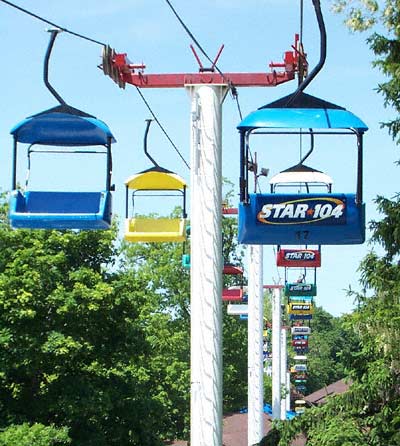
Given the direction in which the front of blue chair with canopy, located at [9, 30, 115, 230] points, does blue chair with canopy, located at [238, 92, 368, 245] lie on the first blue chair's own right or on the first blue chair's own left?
on the first blue chair's own left

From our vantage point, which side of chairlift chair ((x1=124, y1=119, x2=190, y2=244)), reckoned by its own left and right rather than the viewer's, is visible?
front

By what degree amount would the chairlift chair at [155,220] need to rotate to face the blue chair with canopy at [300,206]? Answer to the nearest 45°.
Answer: approximately 45° to its left

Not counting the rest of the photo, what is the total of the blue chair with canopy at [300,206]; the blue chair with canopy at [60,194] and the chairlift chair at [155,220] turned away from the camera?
1

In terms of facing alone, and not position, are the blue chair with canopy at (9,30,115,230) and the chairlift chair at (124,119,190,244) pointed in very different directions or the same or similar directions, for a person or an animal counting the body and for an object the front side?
same or similar directions

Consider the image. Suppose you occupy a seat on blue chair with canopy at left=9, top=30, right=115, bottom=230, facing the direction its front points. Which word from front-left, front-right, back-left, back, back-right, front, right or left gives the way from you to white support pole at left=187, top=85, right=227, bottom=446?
left

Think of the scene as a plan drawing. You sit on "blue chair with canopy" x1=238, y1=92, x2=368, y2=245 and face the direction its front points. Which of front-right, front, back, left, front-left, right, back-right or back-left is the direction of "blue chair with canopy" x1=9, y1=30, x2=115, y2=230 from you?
left

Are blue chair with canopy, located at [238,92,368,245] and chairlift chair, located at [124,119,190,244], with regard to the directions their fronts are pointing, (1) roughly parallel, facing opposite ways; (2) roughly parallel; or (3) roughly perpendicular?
roughly parallel, facing opposite ways

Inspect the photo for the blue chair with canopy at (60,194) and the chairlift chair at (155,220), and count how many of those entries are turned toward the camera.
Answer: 2

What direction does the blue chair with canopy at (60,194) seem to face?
toward the camera

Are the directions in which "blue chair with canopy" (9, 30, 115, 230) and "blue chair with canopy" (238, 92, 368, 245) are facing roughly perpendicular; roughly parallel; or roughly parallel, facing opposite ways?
roughly parallel, facing opposite ways

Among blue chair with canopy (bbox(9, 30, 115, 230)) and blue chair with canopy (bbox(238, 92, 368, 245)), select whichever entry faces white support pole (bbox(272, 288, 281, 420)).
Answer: blue chair with canopy (bbox(238, 92, 368, 245))

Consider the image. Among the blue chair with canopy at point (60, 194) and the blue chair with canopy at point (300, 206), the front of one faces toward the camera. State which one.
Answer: the blue chair with canopy at point (60, 194)

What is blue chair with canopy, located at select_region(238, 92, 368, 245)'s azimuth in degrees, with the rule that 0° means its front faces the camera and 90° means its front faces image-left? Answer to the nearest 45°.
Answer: approximately 180°

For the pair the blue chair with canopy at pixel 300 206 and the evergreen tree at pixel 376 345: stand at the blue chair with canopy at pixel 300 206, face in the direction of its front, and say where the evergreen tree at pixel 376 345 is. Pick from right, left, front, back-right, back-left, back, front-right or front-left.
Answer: front

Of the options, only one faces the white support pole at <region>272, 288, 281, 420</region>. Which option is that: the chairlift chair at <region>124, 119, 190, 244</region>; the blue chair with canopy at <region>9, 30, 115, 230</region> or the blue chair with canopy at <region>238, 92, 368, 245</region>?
the blue chair with canopy at <region>238, 92, 368, 245</region>
